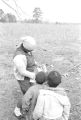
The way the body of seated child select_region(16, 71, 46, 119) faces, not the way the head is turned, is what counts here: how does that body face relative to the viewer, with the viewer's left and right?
facing away from the viewer and to the right of the viewer

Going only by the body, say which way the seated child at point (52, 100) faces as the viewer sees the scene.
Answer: away from the camera
